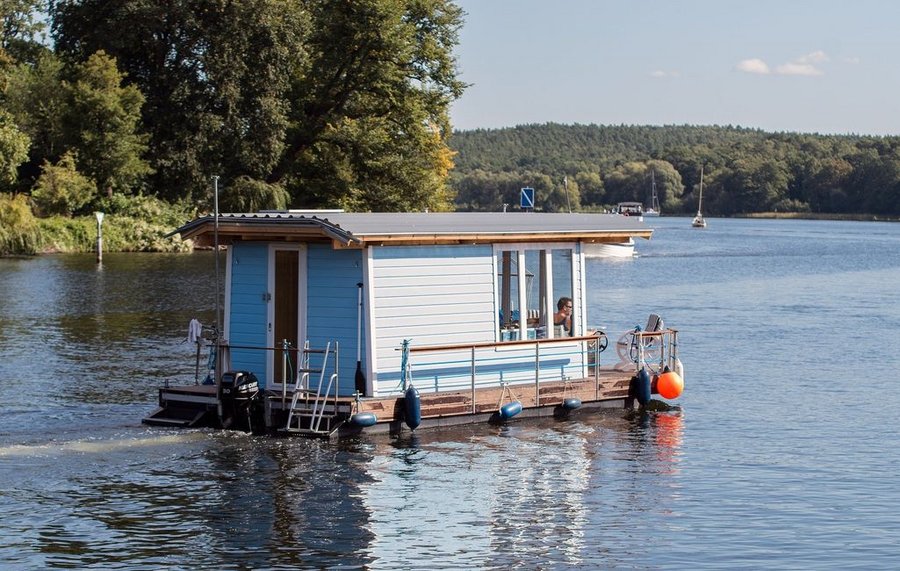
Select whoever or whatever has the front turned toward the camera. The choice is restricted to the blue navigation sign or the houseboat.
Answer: the blue navigation sign

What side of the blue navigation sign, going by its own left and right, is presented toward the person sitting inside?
front

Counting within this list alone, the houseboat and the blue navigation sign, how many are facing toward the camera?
1

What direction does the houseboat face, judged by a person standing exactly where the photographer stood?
facing away from the viewer and to the right of the viewer

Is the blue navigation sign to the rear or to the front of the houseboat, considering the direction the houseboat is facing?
to the front

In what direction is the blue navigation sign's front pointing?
toward the camera

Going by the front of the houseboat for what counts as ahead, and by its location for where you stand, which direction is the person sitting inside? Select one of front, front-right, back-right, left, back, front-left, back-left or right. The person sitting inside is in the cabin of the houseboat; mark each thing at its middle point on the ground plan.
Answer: front
